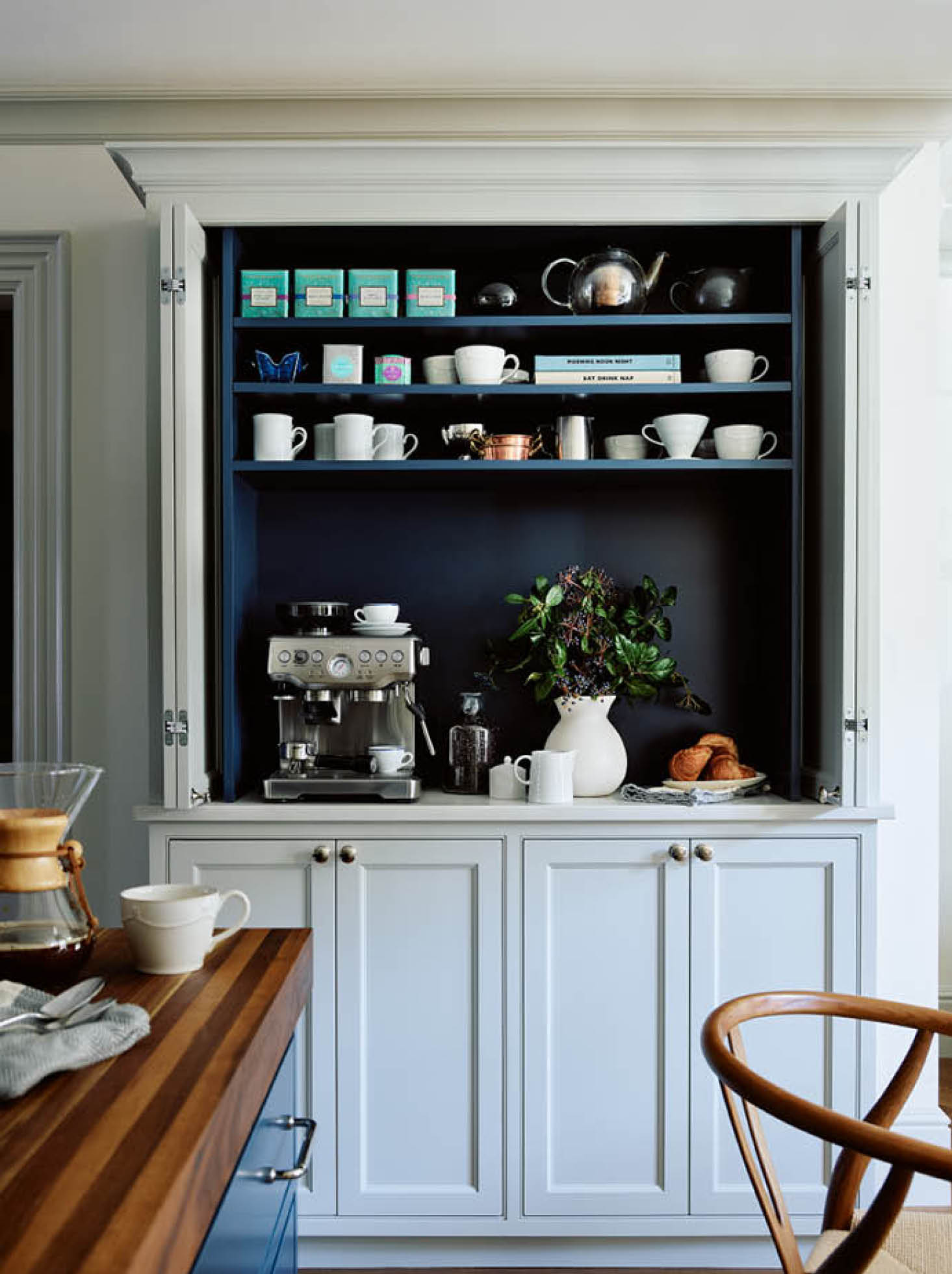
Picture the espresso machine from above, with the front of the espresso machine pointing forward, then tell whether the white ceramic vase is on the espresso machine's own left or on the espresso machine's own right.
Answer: on the espresso machine's own left

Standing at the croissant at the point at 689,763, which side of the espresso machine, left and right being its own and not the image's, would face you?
left

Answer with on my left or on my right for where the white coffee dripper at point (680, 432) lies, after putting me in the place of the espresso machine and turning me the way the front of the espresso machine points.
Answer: on my left

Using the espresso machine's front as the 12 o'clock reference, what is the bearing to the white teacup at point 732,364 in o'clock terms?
The white teacup is roughly at 9 o'clock from the espresso machine.

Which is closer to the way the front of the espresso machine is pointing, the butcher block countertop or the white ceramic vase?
the butcher block countertop

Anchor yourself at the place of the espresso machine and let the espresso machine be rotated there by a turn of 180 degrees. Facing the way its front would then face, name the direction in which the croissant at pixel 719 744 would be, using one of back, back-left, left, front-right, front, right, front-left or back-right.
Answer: right

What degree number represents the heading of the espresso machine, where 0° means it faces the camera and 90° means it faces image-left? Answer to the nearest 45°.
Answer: approximately 0°

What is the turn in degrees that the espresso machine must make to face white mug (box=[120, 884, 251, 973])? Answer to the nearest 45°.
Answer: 0° — it already faces it
